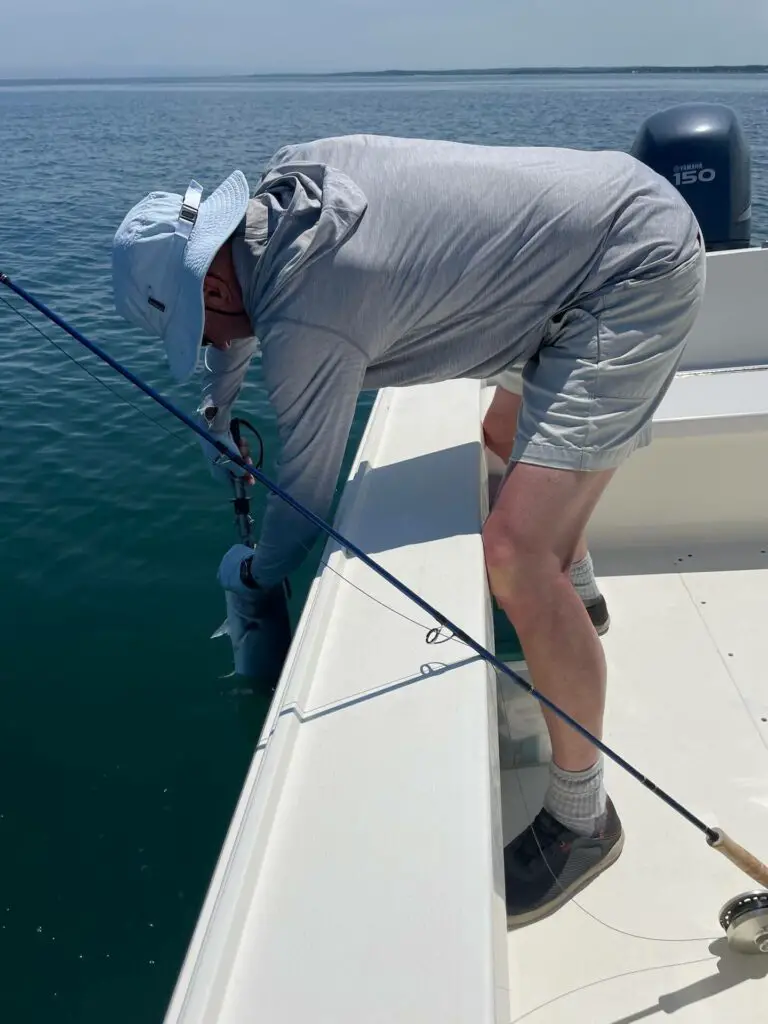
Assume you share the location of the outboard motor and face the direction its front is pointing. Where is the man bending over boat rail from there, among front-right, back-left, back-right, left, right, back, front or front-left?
front-right

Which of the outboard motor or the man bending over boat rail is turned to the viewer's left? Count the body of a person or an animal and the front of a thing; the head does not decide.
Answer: the man bending over boat rail

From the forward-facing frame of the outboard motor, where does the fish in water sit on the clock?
The fish in water is roughly at 2 o'clock from the outboard motor.

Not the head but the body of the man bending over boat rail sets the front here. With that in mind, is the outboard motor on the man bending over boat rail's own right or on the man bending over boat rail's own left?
on the man bending over boat rail's own right

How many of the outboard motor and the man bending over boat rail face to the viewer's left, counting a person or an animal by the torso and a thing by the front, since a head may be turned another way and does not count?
1

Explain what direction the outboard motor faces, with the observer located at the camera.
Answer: facing the viewer and to the right of the viewer

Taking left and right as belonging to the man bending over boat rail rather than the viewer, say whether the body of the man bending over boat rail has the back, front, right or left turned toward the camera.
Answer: left
